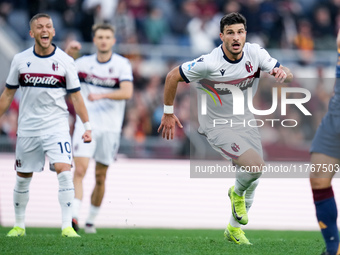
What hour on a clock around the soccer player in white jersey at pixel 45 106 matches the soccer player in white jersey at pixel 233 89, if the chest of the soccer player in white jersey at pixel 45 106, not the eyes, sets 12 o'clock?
the soccer player in white jersey at pixel 233 89 is roughly at 10 o'clock from the soccer player in white jersey at pixel 45 106.

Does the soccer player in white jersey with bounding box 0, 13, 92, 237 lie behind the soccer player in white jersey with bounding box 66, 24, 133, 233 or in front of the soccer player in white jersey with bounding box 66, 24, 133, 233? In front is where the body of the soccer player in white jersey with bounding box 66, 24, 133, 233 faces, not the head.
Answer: in front

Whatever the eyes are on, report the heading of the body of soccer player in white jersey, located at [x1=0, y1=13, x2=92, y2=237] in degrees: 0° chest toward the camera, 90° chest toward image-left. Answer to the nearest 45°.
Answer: approximately 0°

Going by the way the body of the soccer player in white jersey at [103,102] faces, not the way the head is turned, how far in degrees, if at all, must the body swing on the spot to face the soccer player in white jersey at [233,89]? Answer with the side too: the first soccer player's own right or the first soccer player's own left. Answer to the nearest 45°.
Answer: approximately 45° to the first soccer player's own left

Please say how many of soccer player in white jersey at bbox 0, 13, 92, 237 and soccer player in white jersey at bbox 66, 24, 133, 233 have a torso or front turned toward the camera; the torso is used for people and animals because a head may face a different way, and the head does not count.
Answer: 2

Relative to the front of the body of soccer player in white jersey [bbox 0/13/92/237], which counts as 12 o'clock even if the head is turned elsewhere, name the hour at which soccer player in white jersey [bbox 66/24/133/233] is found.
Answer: soccer player in white jersey [bbox 66/24/133/233] is roughly at 7 o'clock from soccer player in white jersey [bbox 0/13/92/237].
